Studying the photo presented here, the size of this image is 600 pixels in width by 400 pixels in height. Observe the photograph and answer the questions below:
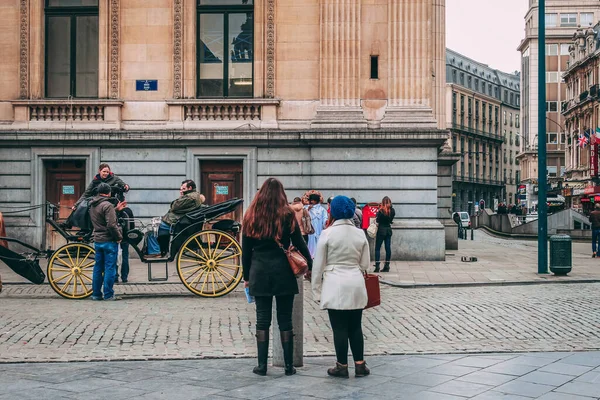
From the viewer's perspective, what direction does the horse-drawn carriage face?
to the viewer's left

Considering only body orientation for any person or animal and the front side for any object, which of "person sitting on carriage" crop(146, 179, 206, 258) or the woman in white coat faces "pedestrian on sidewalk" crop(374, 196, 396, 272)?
the woman in white coat

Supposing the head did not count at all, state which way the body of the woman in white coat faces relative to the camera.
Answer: away from the camera

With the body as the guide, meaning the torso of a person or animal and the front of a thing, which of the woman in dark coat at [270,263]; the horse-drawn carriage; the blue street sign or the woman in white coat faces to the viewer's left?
the horse-drawn carriage

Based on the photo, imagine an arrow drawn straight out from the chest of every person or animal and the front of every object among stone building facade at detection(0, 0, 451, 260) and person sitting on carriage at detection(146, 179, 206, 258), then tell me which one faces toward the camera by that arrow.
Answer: the stone building facade

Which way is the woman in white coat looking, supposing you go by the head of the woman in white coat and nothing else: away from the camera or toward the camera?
away from the camera

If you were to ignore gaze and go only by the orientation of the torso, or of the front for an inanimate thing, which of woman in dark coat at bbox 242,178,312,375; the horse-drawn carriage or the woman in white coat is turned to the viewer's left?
the horse-drawn carriage

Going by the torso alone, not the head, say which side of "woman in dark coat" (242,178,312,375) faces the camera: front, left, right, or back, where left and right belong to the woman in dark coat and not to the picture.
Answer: back

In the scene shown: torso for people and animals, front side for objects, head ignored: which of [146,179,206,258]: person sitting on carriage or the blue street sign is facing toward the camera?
the blue street sign

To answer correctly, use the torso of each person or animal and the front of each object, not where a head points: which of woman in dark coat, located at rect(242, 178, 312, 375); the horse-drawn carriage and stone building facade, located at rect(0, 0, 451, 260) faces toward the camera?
the stone building facade

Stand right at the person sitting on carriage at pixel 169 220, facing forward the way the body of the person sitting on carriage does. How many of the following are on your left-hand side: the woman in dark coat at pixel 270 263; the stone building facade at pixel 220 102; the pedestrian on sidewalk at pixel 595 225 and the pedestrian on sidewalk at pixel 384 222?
1

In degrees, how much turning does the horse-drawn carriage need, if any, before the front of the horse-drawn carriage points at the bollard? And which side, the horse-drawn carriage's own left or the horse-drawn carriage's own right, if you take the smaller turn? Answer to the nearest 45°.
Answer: approximately 90° to the horse-drawn carriage's own left

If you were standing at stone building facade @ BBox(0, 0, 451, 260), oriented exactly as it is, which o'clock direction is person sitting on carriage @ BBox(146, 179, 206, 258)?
The person sitting on carriage is roughly at 12 o'clock from the stone building facade.

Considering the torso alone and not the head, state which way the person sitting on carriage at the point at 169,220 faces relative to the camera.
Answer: to the viewer's left

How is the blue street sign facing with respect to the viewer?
toward the camera

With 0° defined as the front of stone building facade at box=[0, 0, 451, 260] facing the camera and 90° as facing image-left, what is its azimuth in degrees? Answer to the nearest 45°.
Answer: approximately 0°

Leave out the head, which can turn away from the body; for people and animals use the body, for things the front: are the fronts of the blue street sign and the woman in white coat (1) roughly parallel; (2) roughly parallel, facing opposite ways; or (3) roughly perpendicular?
roughly parallel, facing opposite ways

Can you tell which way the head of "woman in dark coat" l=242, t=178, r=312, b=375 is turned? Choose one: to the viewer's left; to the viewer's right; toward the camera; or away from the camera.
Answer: away from the camera

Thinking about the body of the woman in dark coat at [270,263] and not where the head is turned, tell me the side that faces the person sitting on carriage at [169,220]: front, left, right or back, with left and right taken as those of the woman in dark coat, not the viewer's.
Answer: front
